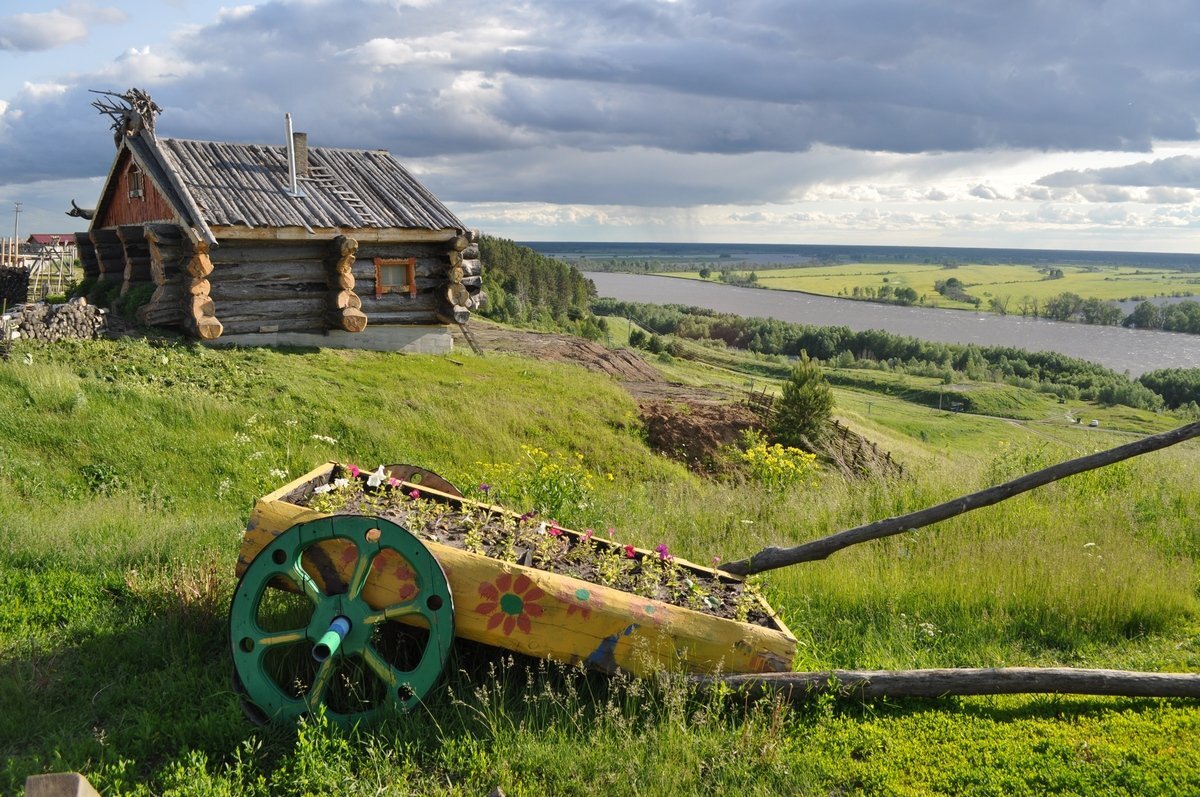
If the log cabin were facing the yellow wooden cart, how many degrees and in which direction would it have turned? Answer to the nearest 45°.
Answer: approximately 45° to its left

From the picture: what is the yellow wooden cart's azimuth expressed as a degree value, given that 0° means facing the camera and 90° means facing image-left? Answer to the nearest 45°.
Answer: approximately 270°

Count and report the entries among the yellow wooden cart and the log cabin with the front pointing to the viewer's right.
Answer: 1

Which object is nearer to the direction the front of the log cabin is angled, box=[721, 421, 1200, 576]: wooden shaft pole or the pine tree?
the wooden shaft pole

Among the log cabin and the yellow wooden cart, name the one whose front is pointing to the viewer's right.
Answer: the yellow wooden cart

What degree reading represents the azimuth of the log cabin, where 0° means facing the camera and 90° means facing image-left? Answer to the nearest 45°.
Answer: approximately 45°

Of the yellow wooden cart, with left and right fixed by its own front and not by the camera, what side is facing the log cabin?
left
